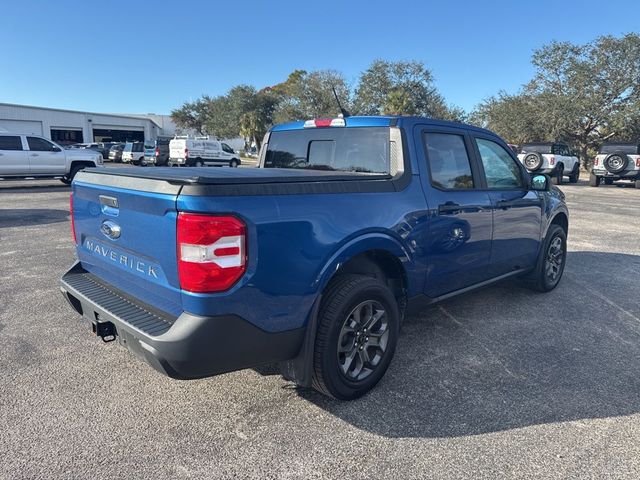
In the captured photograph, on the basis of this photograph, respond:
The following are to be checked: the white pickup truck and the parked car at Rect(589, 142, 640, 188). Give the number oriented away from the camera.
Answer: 1

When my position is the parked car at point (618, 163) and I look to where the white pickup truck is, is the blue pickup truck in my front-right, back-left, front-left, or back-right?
front-left

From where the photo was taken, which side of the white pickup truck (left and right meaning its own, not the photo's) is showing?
right

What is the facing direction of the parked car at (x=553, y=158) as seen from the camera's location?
facing away from the viewer and to the right of the viewer

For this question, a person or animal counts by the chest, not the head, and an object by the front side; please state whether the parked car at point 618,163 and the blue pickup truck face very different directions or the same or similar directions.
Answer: same or similar directions

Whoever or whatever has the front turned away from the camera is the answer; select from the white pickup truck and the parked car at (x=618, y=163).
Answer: the parked car

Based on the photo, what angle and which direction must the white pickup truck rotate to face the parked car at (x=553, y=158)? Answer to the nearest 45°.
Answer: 0° — it already faces it

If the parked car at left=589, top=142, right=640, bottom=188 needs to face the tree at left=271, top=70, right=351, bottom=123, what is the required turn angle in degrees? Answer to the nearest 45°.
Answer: approximately 45° to its left

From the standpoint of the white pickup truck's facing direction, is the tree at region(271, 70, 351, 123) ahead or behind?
ahead

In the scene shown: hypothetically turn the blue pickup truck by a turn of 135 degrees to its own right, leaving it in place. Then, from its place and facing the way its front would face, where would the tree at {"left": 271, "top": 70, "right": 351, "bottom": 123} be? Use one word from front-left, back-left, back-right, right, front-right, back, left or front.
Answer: back

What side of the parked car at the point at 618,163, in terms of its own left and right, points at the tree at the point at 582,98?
front

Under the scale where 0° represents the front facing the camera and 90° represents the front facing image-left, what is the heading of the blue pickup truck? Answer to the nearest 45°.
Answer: approximately 225°

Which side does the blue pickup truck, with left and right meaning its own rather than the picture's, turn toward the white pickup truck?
left

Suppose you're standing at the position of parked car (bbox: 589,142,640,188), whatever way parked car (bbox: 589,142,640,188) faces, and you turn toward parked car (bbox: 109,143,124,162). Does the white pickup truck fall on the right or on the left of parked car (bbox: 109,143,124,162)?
left

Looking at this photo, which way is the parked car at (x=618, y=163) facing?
away from the camera

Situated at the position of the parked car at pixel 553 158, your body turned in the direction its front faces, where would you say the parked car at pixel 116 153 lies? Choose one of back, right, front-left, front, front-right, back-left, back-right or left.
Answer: back-left

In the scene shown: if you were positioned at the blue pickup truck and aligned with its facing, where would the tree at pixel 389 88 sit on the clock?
The tree is roughly at 11 o'clock from the blue pickup truck.

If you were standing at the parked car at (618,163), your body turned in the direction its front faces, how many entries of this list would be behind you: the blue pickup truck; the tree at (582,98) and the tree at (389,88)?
1

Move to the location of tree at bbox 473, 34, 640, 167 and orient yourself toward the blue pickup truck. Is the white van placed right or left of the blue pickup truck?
right

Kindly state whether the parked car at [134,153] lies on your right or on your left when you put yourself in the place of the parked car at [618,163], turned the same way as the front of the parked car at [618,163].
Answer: on your left
